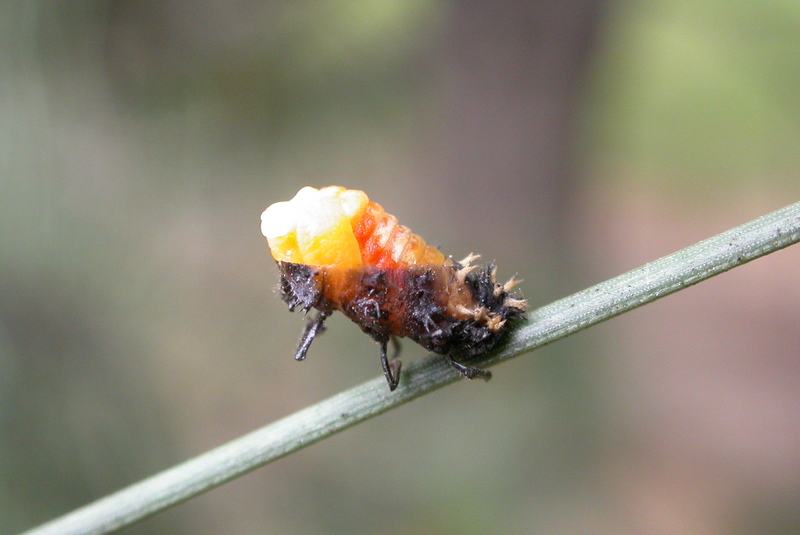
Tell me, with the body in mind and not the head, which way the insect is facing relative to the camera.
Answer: to the viewer's left
